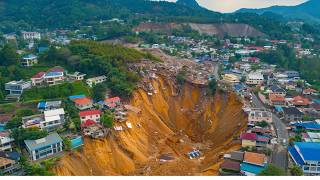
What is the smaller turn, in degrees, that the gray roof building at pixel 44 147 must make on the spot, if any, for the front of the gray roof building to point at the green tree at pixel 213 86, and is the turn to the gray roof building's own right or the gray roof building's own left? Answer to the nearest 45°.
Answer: approximately 90° to the gray roof building's own left

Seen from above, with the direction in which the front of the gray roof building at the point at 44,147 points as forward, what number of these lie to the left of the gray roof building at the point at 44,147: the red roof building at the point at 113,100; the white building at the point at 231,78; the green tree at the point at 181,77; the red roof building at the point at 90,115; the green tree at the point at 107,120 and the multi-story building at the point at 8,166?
5

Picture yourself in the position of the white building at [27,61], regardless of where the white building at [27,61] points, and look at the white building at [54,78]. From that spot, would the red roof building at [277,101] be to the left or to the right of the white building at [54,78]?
left

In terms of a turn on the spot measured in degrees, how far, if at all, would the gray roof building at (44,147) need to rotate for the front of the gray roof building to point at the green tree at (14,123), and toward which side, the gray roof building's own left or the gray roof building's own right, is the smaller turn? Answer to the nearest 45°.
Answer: approximately 180°

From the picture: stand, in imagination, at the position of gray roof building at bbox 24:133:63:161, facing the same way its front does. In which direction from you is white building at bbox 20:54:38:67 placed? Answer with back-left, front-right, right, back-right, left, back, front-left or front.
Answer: back-left

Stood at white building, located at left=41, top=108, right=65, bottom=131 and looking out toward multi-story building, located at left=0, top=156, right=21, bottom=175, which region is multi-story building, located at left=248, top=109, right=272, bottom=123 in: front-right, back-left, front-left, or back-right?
back-left

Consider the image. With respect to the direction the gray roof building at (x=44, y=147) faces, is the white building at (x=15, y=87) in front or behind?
behind

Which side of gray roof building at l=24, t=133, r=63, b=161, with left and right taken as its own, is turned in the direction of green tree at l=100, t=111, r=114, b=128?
left

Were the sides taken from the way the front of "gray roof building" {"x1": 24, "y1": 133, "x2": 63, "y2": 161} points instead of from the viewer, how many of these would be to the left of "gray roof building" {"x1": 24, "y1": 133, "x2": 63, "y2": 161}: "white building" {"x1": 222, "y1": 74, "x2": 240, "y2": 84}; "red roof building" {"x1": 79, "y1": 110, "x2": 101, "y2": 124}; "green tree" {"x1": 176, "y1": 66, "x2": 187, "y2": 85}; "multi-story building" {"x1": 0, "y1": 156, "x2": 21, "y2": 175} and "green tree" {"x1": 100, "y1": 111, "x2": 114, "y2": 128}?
4

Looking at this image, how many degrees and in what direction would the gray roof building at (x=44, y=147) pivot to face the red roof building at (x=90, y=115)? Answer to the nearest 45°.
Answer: approximately 90° to its left

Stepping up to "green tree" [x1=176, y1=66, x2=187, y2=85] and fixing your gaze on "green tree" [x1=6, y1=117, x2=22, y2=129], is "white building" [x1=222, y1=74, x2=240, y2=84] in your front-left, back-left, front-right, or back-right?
back-left

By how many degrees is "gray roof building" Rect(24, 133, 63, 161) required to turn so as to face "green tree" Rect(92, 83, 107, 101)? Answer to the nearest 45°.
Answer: approximately 90° to its left

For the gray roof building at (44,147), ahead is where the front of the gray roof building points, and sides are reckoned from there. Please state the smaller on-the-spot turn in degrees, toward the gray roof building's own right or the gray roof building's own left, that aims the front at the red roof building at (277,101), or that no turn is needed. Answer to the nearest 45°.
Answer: approximately 45° to the gray roof building's own left

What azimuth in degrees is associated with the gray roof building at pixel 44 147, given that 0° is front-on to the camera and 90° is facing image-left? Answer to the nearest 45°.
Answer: approximately 315°

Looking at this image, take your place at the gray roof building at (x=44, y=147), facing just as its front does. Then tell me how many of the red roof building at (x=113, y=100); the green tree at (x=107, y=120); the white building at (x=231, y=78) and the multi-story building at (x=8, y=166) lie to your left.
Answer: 3

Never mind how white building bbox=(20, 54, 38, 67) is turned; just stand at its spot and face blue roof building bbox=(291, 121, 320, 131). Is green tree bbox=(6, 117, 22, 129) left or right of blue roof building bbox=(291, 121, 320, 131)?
right

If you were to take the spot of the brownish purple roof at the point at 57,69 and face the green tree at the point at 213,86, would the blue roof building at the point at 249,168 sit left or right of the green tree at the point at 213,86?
right

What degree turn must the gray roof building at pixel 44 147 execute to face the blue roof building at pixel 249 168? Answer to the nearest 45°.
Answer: approximately 45° to its left
